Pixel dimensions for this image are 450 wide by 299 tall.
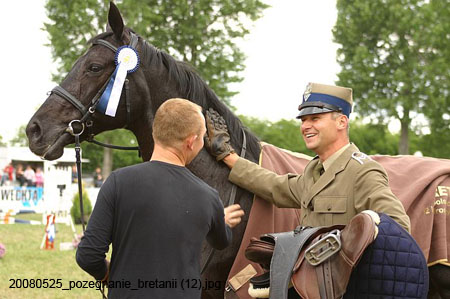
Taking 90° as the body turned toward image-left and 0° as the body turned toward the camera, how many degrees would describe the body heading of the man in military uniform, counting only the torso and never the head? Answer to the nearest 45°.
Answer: approximately 45°

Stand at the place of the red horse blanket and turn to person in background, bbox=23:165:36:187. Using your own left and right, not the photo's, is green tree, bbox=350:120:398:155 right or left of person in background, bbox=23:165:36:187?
right

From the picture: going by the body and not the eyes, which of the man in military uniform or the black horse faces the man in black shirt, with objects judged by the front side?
the man in military uniform

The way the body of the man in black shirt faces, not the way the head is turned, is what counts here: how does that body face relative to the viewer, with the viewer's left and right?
facing away from the viewer and to the right of the viewer

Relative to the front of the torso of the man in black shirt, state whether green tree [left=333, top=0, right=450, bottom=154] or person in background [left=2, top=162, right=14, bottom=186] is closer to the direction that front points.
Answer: the green tree

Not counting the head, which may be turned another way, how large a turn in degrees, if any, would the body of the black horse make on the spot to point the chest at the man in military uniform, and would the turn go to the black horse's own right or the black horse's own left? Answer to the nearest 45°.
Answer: approximately 90° to the black horse's own left

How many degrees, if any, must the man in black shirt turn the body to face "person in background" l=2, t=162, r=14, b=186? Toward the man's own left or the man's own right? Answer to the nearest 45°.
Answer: approximately 45° to the man's own left

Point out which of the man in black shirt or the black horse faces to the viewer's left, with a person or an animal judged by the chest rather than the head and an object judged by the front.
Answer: the black horse

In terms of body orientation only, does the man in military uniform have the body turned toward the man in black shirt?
yes

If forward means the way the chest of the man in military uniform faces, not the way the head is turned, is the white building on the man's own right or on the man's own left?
on the man's own right

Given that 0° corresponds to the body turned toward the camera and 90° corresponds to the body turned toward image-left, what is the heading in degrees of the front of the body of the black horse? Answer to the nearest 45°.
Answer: approximately 90°

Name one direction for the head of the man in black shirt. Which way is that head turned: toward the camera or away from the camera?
away from the camera

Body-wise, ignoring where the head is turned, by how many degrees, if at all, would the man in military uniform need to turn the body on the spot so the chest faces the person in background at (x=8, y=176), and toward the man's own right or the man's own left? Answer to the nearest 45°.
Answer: approximately 90° to the man's own right

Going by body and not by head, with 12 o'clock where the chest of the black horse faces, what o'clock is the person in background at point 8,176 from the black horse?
The person in background is roughly at 2 o'clock from the black horse.

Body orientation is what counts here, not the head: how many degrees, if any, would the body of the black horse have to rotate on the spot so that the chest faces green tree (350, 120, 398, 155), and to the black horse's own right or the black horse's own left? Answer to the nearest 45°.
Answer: approximately 90° to the black horse's own right
